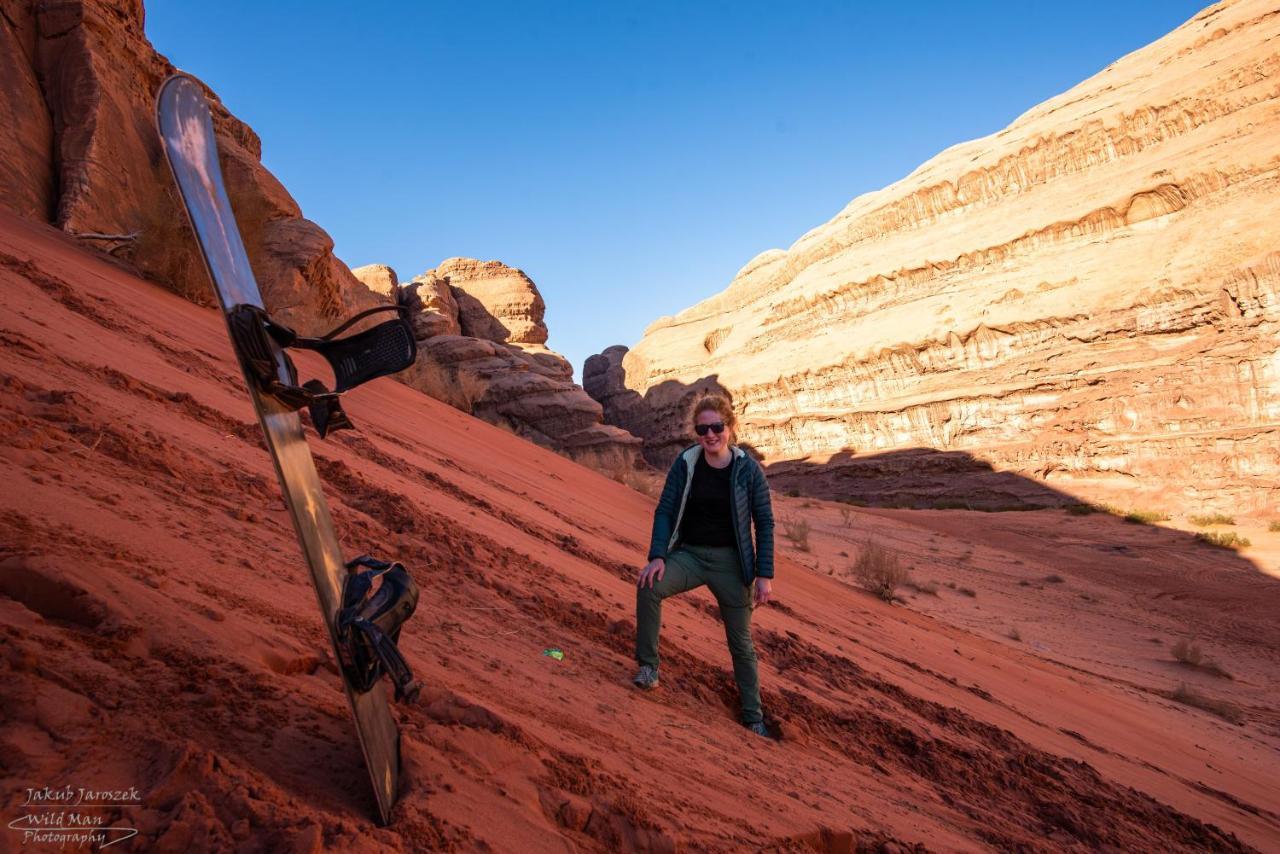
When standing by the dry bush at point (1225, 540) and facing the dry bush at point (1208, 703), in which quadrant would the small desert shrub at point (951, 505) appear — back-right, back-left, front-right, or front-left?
back-right

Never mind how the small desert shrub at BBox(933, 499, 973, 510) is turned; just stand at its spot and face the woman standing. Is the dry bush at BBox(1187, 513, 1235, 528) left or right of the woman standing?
left

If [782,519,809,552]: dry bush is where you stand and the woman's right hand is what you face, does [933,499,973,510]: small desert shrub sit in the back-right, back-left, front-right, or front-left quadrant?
back-left

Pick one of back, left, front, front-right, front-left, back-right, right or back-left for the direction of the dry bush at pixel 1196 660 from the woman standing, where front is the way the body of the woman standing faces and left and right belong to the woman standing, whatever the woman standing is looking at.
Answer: back-left

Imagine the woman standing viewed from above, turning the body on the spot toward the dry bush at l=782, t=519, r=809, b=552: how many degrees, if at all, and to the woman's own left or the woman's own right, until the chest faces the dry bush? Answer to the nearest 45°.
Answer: approximately 180°

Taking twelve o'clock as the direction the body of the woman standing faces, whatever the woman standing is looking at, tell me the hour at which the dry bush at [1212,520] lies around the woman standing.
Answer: The dry bush is roughly at 7 o'clock from the woman standing.

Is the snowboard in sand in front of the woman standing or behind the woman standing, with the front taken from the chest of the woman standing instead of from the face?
in front

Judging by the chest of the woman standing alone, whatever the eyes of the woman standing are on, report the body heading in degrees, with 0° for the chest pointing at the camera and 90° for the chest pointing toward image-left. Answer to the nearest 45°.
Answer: approximately 0°

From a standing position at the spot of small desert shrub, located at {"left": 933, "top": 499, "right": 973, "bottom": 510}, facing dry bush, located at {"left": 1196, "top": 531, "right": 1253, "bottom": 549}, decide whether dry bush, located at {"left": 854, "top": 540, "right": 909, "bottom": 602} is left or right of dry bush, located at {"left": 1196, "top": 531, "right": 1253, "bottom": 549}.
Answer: right

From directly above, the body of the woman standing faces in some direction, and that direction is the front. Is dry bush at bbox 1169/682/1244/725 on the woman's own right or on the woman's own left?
on the woman's own left

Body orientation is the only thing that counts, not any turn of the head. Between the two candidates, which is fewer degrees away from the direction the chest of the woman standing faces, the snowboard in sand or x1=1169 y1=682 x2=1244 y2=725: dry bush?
the snowboard in sand
